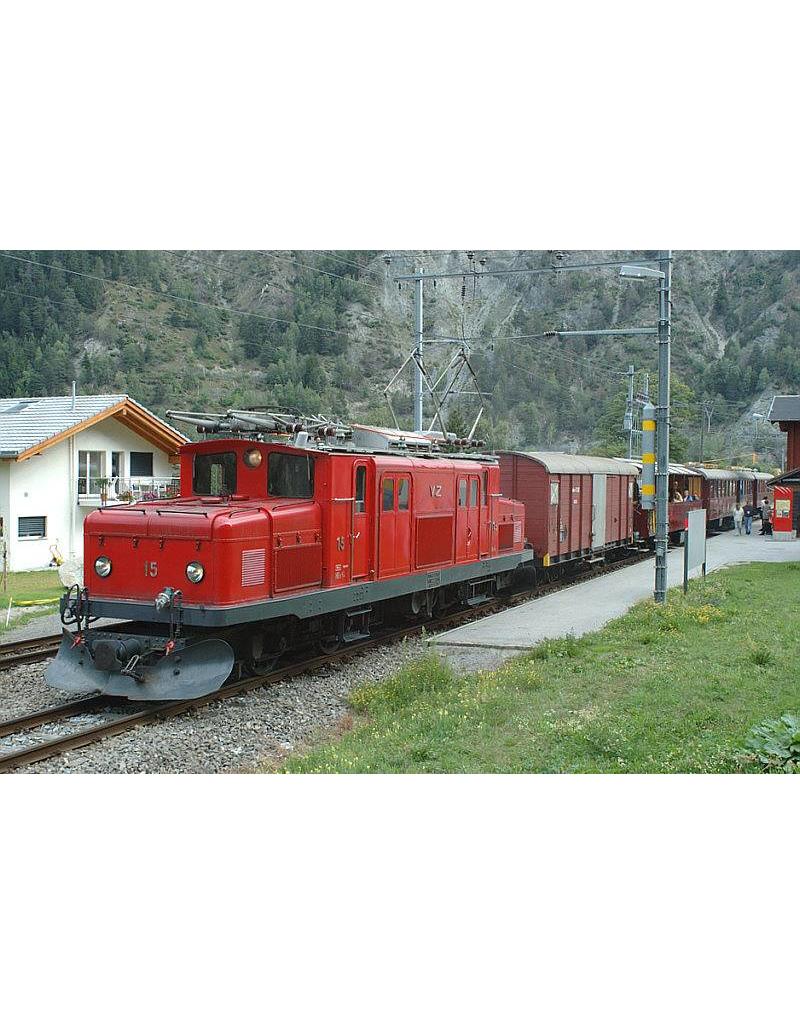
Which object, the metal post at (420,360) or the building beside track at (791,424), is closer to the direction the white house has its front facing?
the metal post

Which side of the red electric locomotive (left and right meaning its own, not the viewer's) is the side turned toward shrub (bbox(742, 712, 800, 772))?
left

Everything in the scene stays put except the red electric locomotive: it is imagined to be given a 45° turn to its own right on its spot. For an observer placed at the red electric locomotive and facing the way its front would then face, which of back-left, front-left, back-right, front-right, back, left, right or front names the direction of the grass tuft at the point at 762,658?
back

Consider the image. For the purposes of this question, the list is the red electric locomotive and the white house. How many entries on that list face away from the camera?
0

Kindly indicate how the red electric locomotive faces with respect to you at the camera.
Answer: facing the viewer and to the left of the viewer

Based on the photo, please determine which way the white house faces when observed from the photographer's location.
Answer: facing the viewer and to the right of the viewer

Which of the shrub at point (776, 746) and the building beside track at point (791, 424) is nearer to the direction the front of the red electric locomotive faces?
the shrub

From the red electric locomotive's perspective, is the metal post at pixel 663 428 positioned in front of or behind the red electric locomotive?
behind

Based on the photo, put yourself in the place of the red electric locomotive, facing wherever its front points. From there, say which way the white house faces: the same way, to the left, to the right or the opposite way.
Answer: to the left
